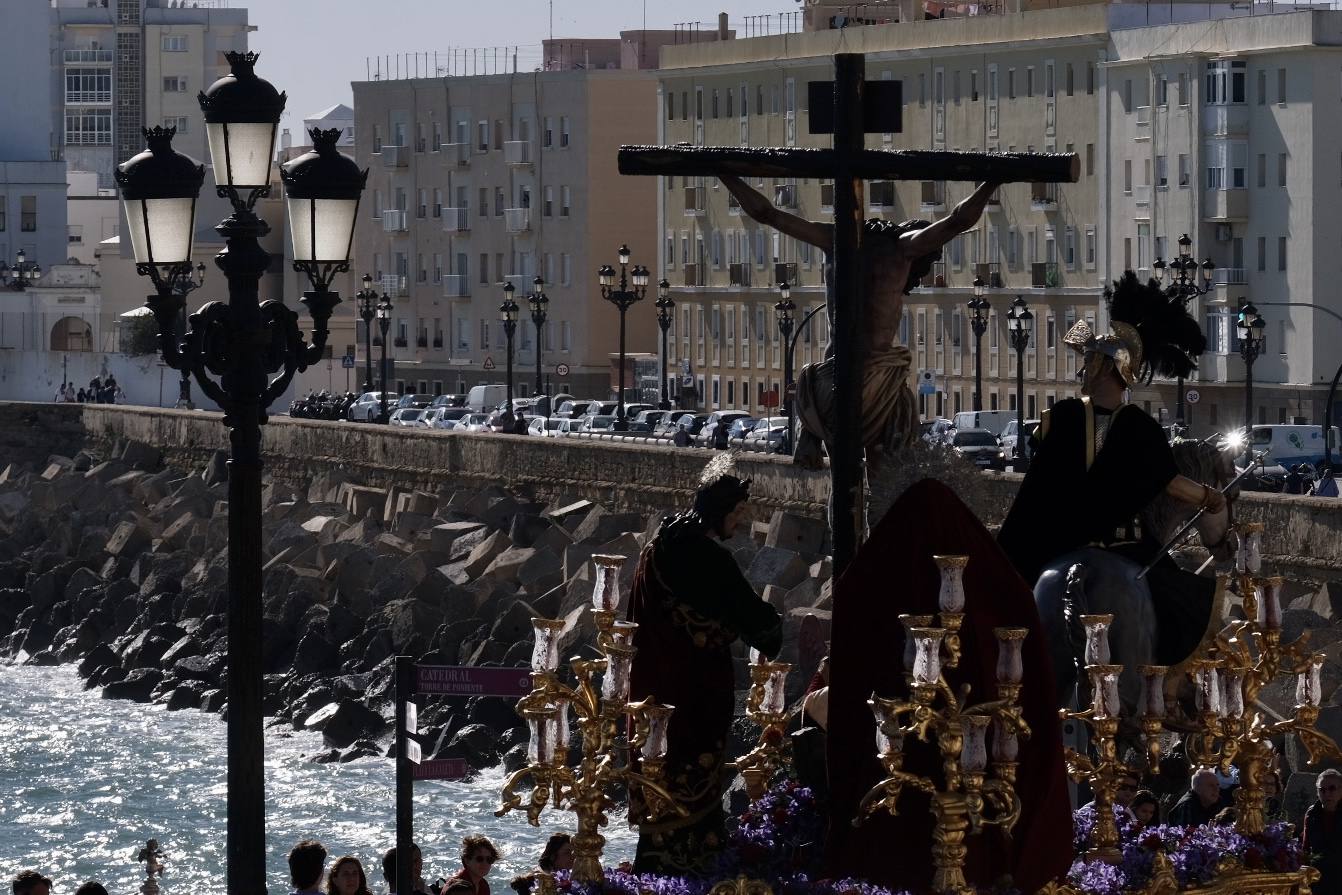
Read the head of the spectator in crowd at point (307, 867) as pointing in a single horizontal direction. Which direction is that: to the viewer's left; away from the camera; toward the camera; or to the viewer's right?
away from the camera

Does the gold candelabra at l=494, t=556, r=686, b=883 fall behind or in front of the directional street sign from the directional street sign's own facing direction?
in front

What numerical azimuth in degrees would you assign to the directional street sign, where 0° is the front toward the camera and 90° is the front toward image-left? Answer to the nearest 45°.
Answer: approximately 0°

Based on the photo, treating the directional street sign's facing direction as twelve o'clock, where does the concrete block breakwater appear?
The concrete block breakwater is roughly at 6 o'clock from the directional street sign.
